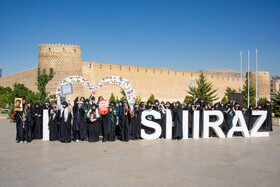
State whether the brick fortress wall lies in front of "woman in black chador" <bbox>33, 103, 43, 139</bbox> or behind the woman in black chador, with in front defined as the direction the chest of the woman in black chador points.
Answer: behind

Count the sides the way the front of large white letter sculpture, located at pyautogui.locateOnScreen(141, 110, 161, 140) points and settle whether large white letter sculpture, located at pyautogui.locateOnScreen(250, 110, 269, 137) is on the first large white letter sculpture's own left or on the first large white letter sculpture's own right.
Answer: on the first large white letter sculpture's own left

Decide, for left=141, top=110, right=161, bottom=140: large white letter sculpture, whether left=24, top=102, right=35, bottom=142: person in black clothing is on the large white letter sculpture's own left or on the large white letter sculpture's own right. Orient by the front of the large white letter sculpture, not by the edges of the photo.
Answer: on the large white letter sculpture's own right

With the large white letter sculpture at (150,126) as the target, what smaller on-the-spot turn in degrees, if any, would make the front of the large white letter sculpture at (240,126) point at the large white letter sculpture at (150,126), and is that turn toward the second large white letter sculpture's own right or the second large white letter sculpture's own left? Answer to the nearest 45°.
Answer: approximately 45° to the second large white letter sculpture's own right

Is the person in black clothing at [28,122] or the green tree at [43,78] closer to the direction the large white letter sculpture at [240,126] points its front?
the person in black clothing

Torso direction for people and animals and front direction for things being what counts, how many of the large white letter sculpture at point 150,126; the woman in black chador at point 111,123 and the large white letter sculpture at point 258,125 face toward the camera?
3

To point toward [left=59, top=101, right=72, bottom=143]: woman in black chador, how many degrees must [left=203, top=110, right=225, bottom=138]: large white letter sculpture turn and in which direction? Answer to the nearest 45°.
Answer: approximately 45° to its right

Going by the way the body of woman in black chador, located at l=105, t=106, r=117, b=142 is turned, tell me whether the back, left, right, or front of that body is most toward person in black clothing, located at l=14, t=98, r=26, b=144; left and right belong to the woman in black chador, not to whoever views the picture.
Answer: right
